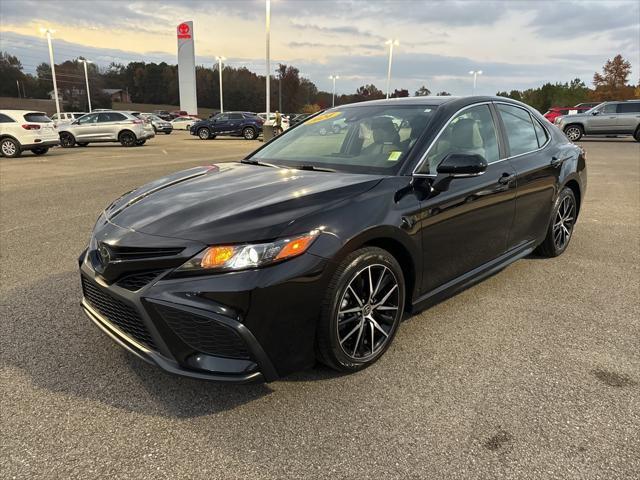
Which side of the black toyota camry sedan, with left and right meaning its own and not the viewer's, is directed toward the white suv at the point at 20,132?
right

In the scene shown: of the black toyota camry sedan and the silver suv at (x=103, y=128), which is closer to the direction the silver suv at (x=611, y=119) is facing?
the silver suv

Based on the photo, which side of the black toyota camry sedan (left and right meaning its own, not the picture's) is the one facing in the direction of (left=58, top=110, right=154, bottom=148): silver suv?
right

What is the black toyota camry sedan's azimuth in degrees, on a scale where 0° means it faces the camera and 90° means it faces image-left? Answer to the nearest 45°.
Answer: approximately 45°

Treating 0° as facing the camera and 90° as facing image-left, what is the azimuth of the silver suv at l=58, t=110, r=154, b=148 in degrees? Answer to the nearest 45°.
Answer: approximately 135°

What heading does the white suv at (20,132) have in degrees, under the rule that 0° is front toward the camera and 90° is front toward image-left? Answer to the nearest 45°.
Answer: approximately 135°

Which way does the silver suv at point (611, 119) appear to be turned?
to the viewer's left

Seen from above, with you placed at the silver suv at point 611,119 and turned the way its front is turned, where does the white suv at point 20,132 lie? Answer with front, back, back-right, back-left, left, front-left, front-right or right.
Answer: front-left

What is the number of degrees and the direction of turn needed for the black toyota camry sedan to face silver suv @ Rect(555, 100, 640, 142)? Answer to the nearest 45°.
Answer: approximately 180°
